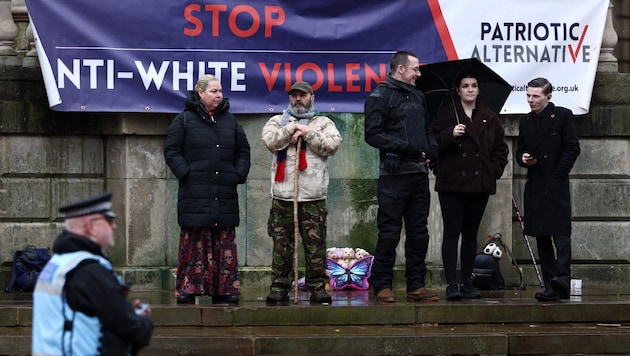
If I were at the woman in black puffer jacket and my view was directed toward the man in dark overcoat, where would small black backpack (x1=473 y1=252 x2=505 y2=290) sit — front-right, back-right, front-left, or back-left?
front-left

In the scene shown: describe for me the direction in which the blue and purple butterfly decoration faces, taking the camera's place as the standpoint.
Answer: facing the viewer

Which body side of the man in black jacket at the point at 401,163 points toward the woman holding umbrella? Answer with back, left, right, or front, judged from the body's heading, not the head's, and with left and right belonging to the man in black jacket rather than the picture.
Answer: left

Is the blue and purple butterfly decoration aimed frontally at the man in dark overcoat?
no

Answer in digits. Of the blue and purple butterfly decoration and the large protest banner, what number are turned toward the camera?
2

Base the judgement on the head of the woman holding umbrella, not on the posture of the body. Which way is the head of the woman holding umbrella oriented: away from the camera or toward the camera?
toward the camera

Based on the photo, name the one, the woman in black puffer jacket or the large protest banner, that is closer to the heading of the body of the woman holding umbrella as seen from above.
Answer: the woman in black puffer jacket

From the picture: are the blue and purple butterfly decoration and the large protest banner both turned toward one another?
no

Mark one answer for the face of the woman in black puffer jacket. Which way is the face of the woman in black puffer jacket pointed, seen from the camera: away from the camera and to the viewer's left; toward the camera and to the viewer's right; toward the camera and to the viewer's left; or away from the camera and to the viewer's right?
toward the camera and to the viewer's right

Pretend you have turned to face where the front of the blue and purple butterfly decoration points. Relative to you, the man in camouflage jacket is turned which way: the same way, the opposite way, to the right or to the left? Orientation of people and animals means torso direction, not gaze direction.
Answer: the same way

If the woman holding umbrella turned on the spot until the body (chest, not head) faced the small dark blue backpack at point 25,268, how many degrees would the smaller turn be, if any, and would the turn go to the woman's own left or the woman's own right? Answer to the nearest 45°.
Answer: approximately 90° to the woman's own right

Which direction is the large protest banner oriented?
toward the camera

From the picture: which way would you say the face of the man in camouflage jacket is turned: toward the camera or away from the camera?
toward the camera

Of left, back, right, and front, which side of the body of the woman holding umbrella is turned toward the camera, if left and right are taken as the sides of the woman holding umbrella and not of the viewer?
front
